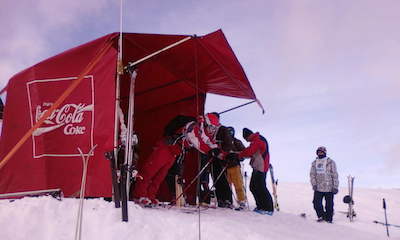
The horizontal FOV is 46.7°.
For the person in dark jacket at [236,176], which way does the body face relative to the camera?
to the viewer's left

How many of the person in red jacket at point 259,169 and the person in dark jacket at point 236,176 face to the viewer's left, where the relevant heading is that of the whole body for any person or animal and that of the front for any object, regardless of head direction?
2

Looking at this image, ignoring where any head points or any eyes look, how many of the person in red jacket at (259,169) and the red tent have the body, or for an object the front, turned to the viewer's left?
1

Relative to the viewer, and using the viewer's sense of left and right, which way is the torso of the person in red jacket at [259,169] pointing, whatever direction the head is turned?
facing to the left of the viewer

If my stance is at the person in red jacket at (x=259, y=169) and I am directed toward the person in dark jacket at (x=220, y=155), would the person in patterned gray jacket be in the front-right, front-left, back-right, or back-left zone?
back-right

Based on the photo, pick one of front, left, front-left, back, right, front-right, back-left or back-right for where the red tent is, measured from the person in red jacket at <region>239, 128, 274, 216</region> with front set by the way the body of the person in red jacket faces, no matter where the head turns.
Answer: front-left

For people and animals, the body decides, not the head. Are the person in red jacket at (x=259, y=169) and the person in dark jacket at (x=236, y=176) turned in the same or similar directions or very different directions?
same or similar directions
